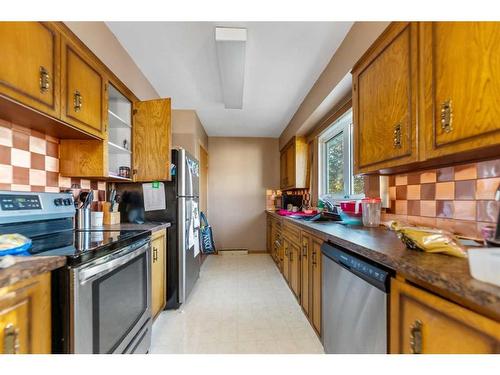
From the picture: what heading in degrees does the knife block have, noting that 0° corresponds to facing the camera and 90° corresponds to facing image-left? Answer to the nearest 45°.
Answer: approximately 315°

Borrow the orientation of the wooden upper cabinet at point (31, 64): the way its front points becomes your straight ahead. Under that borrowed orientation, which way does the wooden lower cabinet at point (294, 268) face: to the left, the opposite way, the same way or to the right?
the opposite way

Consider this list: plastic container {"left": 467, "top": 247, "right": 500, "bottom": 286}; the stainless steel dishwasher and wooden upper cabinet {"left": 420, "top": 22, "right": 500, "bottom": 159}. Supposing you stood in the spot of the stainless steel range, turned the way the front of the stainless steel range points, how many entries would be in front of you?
3

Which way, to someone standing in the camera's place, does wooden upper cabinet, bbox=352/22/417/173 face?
facing the viewer and to the left of the viewer

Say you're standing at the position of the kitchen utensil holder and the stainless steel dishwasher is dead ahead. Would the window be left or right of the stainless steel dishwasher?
left

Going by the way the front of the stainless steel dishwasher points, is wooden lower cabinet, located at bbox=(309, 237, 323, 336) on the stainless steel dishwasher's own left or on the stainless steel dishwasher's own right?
on the stainless steel dishwasher's own right

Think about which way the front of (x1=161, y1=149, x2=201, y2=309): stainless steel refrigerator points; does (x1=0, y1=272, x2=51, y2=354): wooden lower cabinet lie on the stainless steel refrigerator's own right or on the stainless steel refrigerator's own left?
on the stainless steel refrigerator's own right

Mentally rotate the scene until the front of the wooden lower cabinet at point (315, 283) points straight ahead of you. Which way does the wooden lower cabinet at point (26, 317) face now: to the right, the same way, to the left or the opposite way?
the opposite way

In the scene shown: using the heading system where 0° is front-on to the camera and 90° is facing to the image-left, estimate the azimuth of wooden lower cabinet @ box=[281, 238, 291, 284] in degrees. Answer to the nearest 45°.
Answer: approximately 90°

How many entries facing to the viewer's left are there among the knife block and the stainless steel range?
0

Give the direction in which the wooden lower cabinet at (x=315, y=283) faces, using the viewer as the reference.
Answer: facing to the left of the viewer

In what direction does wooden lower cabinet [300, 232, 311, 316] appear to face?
to the viewer's left

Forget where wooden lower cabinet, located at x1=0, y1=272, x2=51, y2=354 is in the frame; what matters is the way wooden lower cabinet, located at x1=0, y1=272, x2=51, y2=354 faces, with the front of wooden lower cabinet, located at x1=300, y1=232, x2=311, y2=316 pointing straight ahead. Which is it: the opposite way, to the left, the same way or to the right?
the opposite way

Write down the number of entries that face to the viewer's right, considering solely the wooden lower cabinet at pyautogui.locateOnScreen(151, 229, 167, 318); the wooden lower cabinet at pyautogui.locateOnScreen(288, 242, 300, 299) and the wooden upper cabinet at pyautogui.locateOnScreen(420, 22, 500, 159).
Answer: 1

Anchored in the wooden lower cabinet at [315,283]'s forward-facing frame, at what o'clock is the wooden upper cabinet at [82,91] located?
The wooden upper cabinet is roughly at 11 o'clock from the wooden lower cabinet.

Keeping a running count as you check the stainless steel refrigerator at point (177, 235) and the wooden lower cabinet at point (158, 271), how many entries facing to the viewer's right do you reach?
2

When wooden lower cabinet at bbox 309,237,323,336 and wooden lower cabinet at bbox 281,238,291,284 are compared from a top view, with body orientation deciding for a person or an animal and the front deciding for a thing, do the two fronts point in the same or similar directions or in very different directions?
same or similar directions
